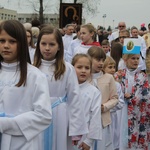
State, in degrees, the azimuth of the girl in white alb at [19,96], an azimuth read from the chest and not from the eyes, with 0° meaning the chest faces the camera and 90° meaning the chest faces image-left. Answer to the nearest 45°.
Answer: approximately 45°

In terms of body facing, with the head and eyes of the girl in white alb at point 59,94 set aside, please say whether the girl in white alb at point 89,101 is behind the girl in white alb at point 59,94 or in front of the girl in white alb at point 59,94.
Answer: behind

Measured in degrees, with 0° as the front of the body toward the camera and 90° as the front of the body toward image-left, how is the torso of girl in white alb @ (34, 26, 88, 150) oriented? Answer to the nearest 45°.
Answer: approximately 45°

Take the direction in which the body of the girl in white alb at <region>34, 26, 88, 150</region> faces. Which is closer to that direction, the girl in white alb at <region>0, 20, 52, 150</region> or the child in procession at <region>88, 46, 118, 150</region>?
the girl in white alb

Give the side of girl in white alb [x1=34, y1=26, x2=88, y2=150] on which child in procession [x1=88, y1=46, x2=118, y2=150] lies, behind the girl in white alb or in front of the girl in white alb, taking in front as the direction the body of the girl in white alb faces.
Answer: behind
